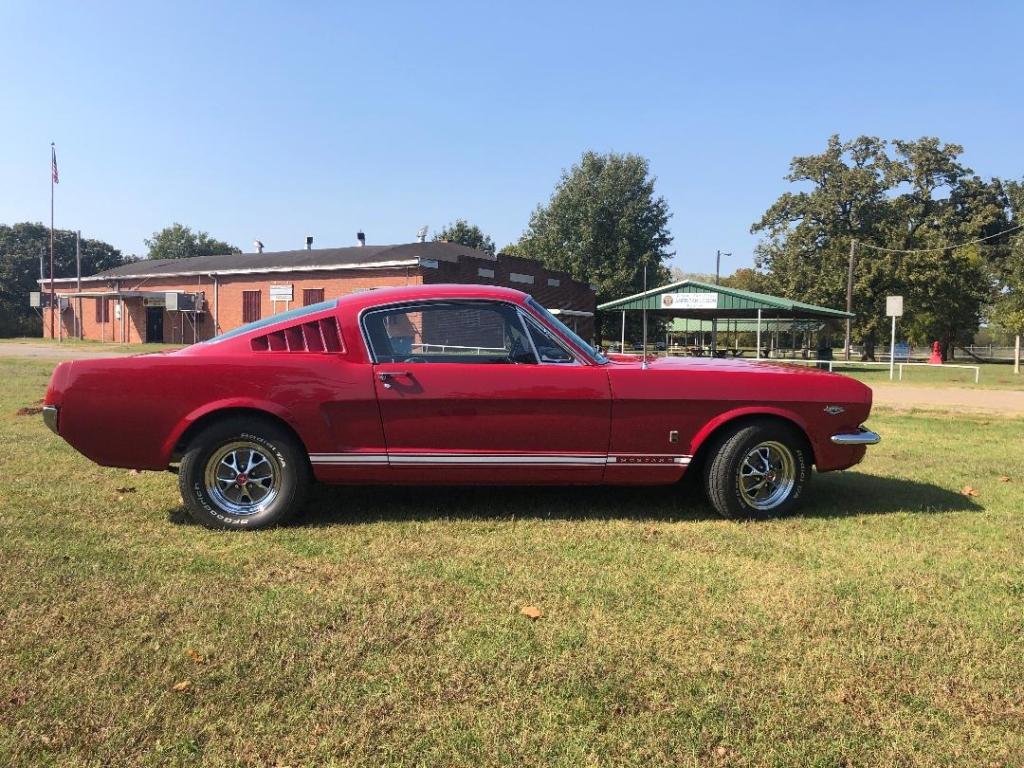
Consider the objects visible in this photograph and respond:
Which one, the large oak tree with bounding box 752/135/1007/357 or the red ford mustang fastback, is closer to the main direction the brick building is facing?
the red ford mustang fastback

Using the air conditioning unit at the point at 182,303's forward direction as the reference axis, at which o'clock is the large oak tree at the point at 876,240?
The large oak tree is roughly at 8 o'clock from the air conditioning unit.

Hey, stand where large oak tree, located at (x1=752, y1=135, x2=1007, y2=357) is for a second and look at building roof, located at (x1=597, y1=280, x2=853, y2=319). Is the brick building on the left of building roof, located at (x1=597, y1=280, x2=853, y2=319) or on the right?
right

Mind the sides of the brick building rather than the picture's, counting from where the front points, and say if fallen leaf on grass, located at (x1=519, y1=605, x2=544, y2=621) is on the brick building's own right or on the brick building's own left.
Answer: on the brick building's own left

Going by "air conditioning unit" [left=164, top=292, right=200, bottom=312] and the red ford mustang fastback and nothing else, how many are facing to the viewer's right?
1

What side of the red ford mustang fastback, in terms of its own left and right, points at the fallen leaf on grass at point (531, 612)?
right

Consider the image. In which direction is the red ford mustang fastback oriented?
to the viewer's right

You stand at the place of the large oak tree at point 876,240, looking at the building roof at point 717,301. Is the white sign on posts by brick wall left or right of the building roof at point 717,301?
right

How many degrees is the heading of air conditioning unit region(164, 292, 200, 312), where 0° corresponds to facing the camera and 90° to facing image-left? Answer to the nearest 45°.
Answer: approximately 45°

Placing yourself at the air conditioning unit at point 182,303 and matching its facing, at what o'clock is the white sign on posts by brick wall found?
The white sign on posts by brick wall is roughly at 9 o'clock from the air conditioning unit.

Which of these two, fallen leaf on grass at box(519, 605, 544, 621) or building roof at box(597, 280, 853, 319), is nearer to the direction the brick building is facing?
the fallen leaf on grass

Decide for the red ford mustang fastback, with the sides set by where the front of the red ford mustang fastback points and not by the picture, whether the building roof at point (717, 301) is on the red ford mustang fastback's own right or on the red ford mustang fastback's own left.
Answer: on the red ford mustang fastback's own left

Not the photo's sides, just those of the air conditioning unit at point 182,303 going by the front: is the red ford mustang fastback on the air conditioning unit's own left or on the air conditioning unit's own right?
on the air conditioning unit's own left

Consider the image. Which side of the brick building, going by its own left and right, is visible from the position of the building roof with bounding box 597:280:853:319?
left

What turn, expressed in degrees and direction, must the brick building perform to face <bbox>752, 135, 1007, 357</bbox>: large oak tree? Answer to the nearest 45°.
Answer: approximately 135° to its left
